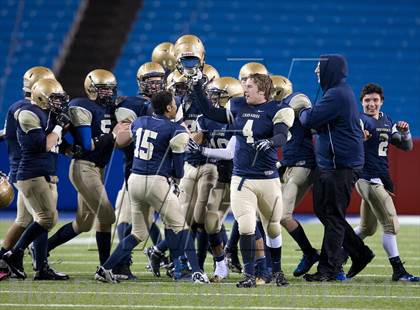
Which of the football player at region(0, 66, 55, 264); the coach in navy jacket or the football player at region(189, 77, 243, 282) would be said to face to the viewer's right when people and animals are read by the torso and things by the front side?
the football player at region(0, 66, 55, 264)

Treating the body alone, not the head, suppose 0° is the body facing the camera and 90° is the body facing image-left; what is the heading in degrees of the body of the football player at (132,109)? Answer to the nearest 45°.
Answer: approximately 315°

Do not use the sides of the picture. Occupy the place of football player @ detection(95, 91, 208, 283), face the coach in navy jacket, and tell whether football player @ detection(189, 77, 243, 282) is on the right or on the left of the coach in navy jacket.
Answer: left

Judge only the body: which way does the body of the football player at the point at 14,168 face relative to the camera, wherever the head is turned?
to the viewer's right

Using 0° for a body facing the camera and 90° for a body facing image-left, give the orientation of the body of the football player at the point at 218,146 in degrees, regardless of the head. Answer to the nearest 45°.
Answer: approximately 45°

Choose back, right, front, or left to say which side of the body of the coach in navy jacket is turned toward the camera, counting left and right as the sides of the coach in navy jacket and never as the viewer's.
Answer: left

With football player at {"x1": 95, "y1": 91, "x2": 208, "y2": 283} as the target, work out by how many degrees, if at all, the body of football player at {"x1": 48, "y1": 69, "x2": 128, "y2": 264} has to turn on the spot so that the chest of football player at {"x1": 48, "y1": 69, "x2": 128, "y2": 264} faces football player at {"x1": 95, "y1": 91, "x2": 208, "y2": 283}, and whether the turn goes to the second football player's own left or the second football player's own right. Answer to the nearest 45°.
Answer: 0° — they already face them

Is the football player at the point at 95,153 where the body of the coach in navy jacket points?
yes
